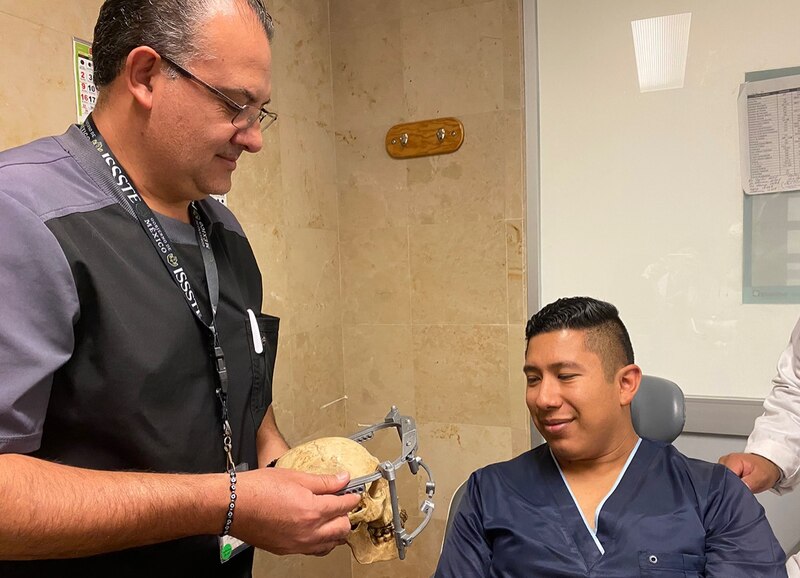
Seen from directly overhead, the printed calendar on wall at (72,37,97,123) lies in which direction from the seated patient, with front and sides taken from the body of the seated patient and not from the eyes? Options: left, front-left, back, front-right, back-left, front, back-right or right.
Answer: right

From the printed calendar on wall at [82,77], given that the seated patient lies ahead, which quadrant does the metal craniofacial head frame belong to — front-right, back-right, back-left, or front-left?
front-right

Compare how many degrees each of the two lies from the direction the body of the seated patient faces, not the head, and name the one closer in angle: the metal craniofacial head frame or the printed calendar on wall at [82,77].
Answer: the metal craniofacial head frame

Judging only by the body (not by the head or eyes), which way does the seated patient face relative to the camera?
toward the camera

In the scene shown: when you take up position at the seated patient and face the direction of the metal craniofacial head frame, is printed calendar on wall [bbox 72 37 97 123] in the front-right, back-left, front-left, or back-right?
front-right

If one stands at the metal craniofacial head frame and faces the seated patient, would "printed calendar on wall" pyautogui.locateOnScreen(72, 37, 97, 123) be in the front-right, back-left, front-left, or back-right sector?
back-left

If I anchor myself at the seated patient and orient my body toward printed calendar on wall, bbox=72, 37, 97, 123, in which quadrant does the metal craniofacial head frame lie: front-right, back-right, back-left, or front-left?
front-left

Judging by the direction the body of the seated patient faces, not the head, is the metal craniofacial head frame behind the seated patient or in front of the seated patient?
in front
